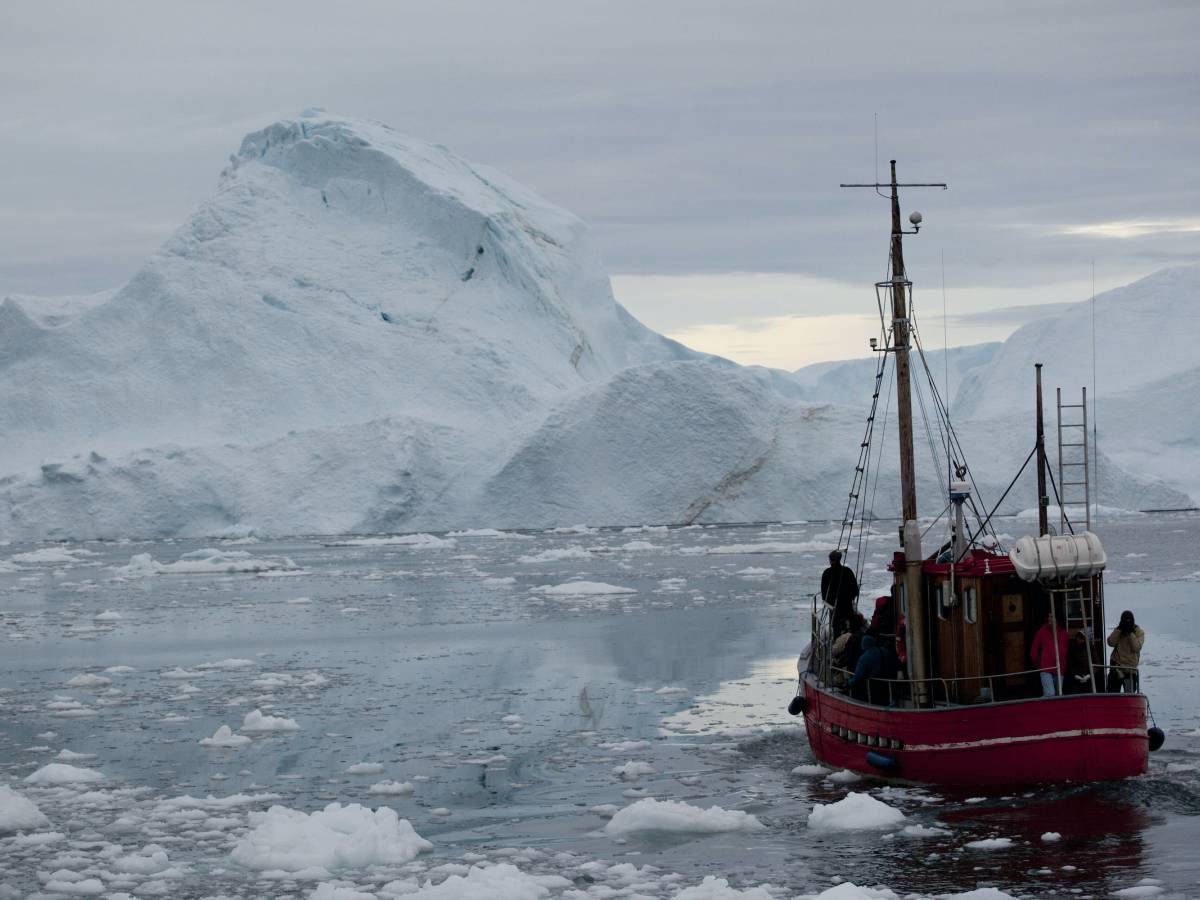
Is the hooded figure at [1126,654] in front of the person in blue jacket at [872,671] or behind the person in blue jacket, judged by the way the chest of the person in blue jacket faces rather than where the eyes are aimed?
behind

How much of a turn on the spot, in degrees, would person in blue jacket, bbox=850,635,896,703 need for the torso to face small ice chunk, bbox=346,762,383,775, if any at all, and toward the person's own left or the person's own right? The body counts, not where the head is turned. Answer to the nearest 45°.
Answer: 0° — they already face it

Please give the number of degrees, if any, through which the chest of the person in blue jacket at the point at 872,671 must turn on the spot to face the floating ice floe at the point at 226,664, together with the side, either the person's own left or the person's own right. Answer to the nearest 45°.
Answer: approximately 45° to the person's own right

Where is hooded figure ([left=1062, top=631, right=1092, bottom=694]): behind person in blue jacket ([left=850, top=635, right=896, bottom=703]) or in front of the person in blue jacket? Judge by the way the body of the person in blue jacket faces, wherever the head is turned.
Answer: behind

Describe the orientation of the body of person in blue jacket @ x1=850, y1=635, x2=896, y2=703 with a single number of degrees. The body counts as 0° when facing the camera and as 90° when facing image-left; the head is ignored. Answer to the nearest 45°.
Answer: approximately 90°

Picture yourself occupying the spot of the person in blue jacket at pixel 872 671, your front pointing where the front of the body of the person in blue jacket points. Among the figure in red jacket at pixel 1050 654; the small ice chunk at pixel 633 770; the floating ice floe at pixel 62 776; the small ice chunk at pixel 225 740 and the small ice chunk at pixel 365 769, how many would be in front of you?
4
